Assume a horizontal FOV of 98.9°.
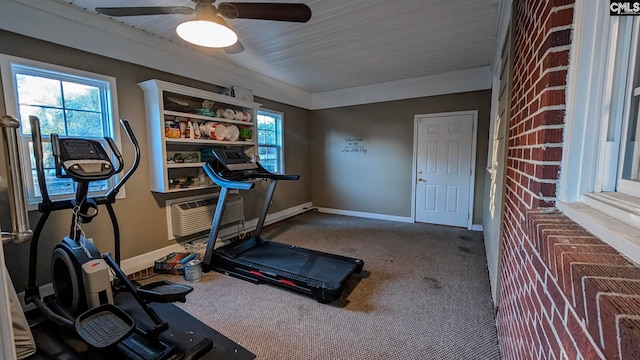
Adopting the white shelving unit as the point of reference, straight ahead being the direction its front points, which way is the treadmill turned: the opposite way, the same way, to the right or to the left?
the opposite way

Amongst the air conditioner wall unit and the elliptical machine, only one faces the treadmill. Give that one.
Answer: the air conditioner wall unit

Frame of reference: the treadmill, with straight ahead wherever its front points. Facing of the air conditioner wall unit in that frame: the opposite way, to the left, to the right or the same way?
the opposite way

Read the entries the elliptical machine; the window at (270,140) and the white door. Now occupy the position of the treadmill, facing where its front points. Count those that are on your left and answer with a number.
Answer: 1

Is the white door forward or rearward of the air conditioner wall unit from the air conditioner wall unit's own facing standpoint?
forward

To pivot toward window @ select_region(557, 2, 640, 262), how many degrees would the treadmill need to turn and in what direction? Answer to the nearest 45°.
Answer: approximately 180°

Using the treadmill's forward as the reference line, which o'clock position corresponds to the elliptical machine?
The elliptical machine is roughly at 9 o'clock from the treadmill.

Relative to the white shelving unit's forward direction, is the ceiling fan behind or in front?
in front

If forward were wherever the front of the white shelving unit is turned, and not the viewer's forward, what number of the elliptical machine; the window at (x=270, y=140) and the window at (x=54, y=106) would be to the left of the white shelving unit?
1

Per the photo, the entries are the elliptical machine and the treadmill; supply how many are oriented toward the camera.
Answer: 0

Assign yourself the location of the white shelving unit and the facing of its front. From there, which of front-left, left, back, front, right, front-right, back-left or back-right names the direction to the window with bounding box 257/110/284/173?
left

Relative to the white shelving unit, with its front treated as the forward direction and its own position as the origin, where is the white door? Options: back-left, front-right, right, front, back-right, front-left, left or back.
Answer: front-left

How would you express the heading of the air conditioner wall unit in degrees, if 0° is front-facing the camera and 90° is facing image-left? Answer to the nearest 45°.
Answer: approximately 315°

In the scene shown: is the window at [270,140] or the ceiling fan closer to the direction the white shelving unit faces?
the ceiling fan

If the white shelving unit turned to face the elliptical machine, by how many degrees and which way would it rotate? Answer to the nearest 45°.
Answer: approximately 45° to its right

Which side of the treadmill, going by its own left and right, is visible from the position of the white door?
right
